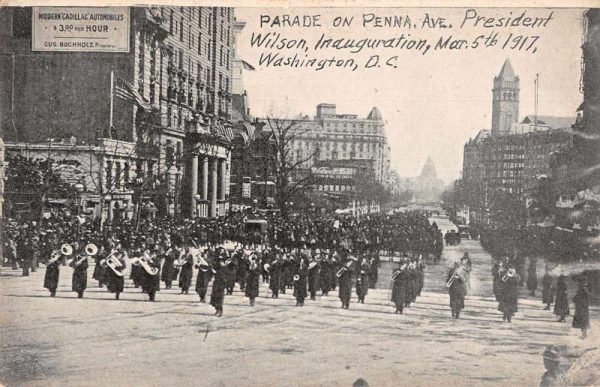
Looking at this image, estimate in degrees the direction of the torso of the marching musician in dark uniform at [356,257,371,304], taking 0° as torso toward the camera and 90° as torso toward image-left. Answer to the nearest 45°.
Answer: approximately 45°

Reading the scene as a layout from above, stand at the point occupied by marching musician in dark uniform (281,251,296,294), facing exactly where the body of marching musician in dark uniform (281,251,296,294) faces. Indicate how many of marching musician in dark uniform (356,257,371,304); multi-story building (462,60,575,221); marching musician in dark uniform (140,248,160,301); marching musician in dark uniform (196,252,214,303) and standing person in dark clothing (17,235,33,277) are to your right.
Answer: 3

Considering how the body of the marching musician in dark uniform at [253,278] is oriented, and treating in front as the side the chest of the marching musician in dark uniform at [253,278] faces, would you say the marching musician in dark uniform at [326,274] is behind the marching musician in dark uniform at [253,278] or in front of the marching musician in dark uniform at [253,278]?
behind

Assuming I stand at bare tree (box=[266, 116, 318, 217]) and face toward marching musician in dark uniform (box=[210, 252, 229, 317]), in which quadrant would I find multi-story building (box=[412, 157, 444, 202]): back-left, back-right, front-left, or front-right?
back-left
